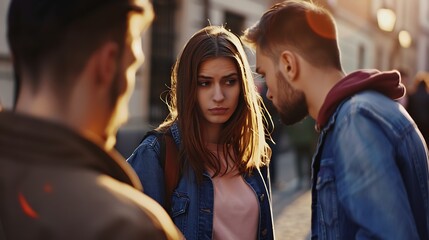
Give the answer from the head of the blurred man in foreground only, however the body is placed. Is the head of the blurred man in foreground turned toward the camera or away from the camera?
away from the camera

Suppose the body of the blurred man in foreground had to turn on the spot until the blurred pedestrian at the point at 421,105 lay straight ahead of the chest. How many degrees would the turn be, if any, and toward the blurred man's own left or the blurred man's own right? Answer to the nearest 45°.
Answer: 0° — they already face them

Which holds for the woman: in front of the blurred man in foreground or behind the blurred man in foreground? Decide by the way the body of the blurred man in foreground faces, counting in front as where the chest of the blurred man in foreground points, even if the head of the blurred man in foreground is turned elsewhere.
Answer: in front

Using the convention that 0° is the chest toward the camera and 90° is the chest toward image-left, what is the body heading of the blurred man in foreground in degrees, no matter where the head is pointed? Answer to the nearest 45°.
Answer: approximately 225°
